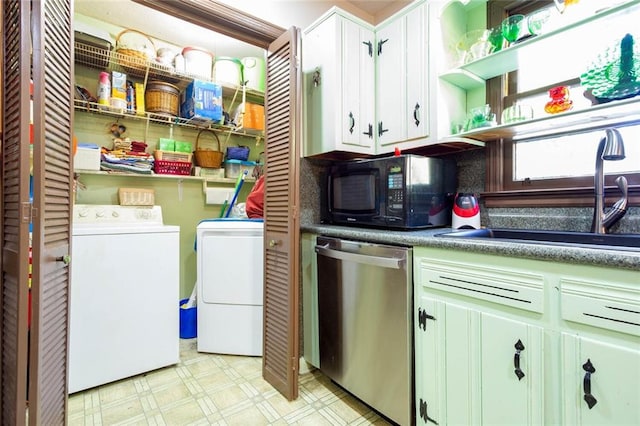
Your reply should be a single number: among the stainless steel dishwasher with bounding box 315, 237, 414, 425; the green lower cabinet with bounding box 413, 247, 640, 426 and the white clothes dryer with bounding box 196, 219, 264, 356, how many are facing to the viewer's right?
0

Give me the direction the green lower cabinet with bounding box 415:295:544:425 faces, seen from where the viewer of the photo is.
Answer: facing the viewer and to the left of the viewer

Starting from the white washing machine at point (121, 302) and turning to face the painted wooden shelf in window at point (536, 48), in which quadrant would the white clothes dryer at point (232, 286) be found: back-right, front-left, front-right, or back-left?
front-left

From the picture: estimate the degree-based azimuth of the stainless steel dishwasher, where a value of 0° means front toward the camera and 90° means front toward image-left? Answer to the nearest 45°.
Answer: approximately 45°

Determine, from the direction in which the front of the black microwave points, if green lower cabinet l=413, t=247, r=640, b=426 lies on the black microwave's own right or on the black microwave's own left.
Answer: on the black microwave's own left

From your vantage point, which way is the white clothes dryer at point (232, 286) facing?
toward the camera

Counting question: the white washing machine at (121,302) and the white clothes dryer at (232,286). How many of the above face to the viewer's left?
0

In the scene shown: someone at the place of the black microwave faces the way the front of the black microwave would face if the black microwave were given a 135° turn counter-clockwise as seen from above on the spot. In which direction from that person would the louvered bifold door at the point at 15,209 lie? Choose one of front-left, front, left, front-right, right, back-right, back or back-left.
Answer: back-right

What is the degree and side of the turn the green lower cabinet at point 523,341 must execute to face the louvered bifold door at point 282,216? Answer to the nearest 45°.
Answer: approximately 45° to its right

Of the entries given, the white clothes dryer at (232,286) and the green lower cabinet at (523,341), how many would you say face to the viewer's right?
0

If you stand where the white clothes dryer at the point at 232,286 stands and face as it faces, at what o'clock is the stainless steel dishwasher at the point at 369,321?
The stainless steel dishwasher is roughly at 11 o'clock from the white clothes dryer.
